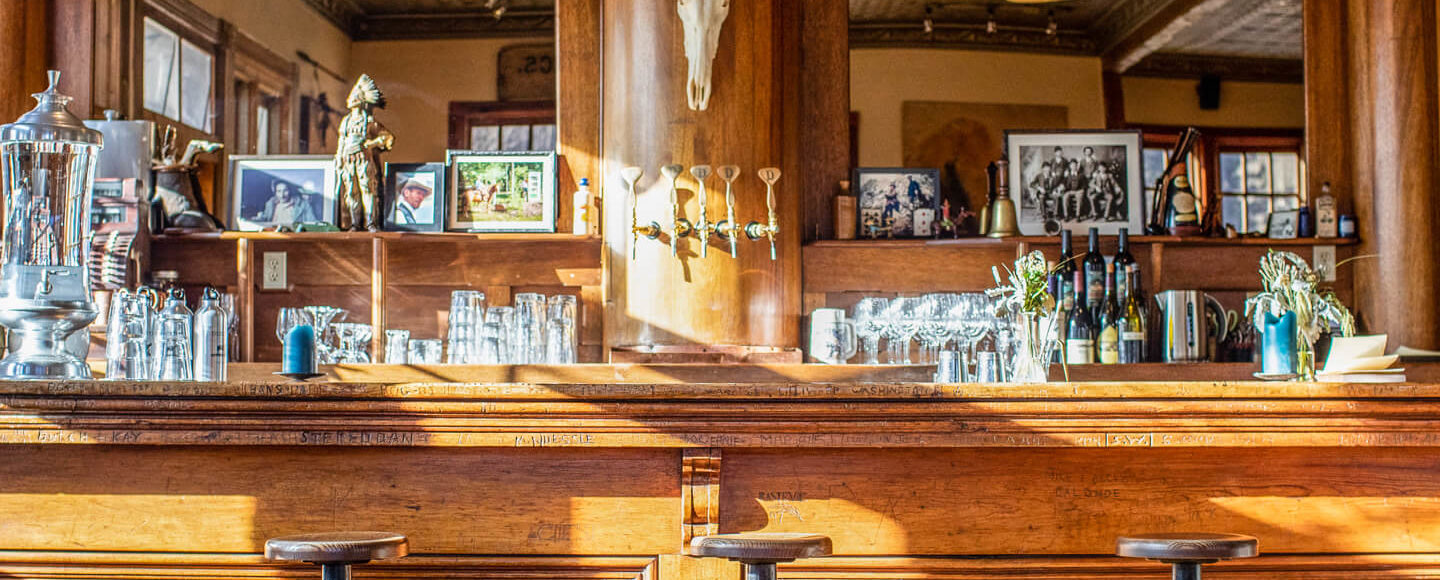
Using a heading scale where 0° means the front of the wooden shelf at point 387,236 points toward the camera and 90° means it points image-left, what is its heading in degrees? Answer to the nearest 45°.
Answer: approximately 0°

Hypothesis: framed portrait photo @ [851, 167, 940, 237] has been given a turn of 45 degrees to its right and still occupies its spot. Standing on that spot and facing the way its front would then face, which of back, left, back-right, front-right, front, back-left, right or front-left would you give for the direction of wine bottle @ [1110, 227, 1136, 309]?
back-left

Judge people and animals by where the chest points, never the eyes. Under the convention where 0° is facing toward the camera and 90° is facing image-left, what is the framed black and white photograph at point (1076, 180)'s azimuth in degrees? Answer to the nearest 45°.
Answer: approximately 0°

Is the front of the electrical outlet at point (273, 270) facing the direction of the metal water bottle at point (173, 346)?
yes

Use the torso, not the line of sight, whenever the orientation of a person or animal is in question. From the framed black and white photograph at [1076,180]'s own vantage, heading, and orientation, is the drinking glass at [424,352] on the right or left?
on its right

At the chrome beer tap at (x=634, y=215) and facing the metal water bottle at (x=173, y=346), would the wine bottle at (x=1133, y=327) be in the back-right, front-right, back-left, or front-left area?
back-left
